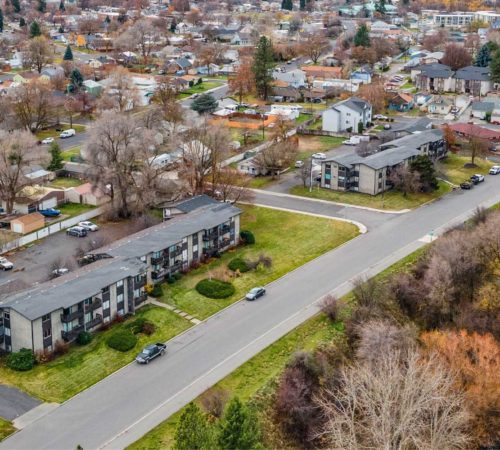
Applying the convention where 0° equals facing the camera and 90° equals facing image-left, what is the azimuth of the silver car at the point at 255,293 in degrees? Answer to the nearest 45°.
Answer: approximately 45°

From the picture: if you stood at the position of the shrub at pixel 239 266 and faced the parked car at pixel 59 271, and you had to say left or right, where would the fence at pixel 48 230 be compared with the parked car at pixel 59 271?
right

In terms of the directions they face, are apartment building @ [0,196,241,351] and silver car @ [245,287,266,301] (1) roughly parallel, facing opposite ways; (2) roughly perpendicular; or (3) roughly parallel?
roughly perpendicular

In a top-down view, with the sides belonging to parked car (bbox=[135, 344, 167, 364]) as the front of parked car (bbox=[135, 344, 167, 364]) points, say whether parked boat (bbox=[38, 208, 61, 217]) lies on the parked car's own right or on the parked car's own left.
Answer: on the parked car's own right

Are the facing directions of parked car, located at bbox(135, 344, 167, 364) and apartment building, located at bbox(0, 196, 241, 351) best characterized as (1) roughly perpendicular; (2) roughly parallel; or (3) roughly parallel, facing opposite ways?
roughly perpendicular

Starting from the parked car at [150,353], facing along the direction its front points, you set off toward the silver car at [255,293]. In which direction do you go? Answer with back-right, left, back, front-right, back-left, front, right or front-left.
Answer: back

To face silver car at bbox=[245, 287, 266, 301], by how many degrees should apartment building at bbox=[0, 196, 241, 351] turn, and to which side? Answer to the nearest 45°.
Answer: approximately 45° to its left

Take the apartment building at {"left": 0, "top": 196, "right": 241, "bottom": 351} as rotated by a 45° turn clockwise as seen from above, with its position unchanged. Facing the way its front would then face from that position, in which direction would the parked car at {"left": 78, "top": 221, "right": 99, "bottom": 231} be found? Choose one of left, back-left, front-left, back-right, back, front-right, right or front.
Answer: back

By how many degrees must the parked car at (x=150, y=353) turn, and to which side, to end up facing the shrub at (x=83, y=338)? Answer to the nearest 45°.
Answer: approximately 90° to its right

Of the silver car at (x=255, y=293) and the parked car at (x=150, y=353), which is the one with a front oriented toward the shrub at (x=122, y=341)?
the silver car

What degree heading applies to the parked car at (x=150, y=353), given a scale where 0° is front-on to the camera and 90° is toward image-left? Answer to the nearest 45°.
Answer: approximately 45°

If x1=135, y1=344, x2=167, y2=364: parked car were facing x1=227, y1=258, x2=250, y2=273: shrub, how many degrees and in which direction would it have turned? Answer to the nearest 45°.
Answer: approximately 180°

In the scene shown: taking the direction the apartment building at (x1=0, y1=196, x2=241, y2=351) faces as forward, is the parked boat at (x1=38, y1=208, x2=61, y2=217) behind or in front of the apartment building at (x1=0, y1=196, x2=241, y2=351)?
behind

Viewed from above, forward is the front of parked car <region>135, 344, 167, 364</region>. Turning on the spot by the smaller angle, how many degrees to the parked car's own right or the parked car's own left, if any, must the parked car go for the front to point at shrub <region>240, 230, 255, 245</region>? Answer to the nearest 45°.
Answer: approximately 180°
